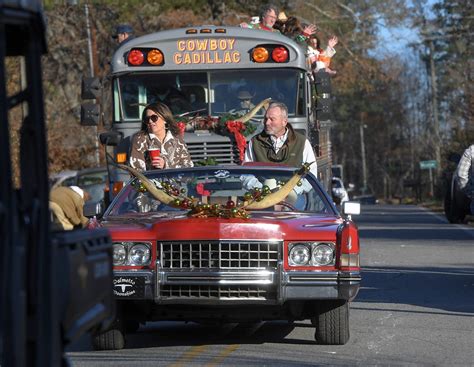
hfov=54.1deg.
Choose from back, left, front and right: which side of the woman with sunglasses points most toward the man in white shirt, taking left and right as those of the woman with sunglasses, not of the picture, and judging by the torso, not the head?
left

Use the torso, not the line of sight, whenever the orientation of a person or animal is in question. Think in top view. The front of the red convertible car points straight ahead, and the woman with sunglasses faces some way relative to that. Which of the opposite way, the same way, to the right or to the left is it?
the same way

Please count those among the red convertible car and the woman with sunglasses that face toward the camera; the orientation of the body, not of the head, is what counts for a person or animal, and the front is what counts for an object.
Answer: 2

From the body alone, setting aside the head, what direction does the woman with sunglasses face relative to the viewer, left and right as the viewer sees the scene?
facing the viewer

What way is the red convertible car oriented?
toward the camera
